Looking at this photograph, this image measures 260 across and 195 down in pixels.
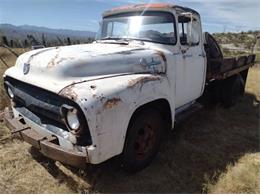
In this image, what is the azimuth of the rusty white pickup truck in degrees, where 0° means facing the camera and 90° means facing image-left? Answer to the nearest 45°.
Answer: approximately 45°
